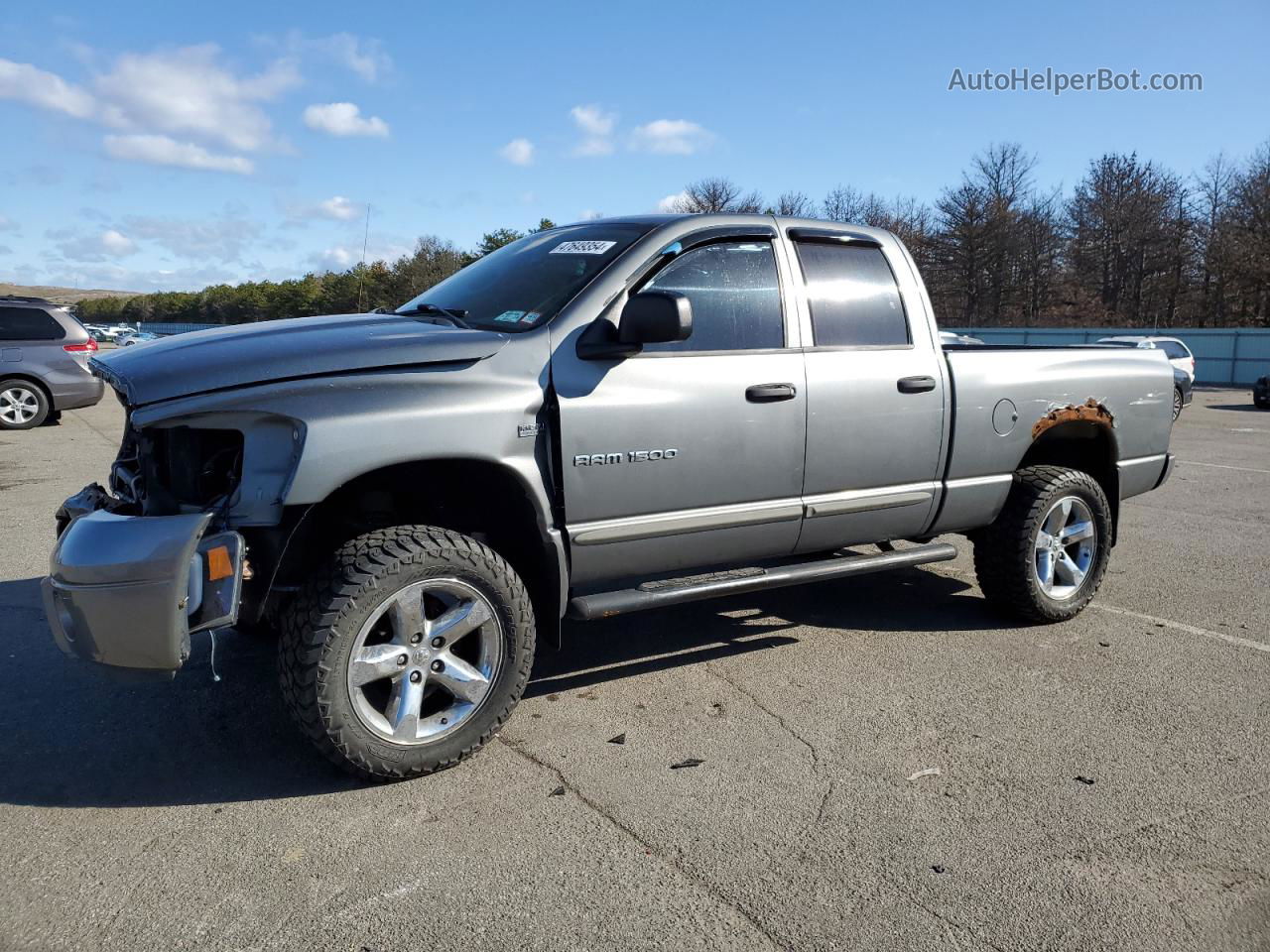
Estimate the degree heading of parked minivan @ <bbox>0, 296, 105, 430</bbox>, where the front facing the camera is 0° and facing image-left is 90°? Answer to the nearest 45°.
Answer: approximately 90°

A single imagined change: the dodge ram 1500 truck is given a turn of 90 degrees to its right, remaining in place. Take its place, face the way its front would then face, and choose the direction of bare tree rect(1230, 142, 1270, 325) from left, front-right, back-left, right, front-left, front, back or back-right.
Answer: right

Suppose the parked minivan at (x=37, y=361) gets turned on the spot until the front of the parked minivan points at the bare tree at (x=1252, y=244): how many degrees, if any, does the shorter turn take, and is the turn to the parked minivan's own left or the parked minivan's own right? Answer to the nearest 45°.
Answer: approximately 180°

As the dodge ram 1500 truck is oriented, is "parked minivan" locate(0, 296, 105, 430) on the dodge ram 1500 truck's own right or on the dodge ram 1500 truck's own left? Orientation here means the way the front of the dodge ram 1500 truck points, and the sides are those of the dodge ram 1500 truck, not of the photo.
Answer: on the dodge ram 1500 truck's own right

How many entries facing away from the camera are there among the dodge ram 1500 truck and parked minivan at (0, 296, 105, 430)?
0
